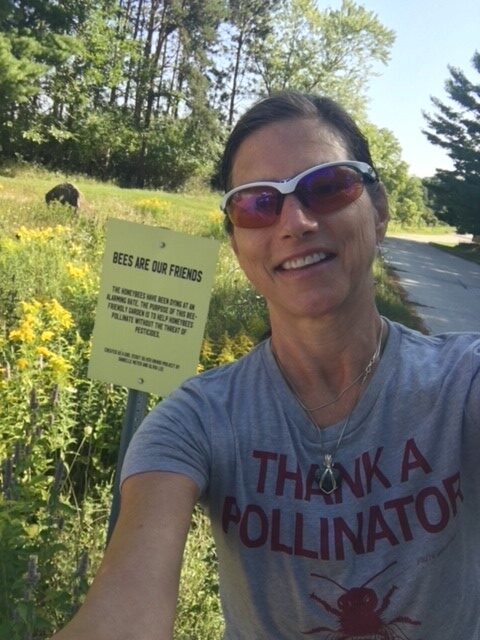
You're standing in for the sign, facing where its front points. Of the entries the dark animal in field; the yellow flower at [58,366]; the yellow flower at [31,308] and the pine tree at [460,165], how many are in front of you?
0

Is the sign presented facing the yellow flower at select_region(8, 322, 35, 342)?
no

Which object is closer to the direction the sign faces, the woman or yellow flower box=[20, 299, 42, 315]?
the woman

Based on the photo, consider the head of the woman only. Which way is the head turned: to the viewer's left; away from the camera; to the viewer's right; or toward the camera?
toward the camera

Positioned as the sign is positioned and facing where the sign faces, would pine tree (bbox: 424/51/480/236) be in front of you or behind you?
behind

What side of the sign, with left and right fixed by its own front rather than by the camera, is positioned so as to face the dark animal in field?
back

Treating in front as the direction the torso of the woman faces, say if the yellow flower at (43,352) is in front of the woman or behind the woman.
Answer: behind

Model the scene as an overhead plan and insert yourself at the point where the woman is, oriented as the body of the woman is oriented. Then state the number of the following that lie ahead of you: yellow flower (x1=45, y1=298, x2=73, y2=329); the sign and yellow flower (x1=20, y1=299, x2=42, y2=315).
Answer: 0

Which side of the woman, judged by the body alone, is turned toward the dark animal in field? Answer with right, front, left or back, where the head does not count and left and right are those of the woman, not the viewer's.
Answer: back

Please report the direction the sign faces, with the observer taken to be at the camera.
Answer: facing the viewer
